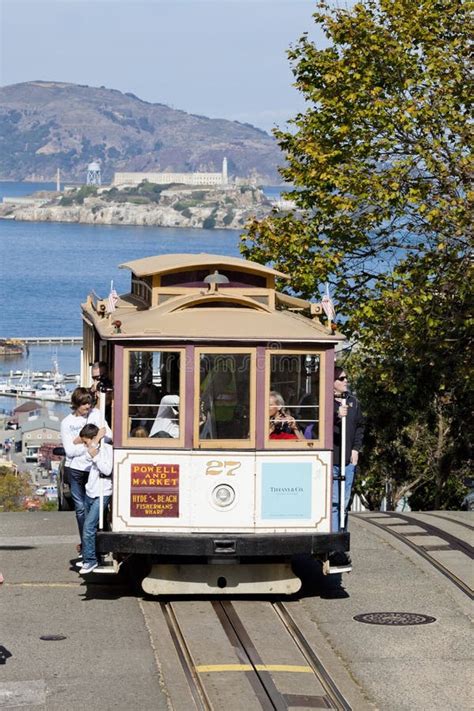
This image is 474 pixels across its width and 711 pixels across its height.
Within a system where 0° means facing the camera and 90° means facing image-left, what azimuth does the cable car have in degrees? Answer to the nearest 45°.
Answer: approximately 0°

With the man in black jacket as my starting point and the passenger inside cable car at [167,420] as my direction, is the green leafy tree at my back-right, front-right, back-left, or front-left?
back-right

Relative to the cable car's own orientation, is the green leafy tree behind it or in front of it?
behind

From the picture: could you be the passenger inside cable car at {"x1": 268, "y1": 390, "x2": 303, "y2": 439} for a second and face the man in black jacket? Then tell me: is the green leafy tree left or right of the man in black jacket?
left

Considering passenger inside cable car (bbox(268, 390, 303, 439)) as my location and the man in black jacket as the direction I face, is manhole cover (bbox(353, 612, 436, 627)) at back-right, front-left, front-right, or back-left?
front-right
